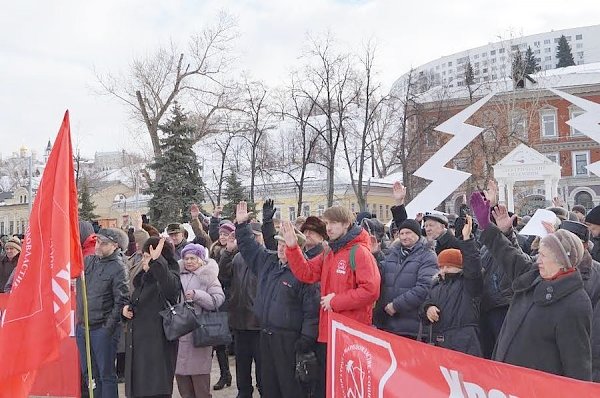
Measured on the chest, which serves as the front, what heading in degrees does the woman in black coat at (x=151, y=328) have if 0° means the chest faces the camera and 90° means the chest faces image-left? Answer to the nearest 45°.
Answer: approximately 45°

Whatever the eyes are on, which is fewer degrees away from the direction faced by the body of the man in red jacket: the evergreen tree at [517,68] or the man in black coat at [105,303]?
the man in black coat

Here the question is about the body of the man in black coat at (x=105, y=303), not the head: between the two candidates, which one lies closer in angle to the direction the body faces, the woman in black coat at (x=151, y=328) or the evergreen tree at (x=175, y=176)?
the woman in black coat

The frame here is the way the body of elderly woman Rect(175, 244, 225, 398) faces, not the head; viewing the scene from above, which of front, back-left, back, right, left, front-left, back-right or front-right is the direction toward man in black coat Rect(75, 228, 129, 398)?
front-right

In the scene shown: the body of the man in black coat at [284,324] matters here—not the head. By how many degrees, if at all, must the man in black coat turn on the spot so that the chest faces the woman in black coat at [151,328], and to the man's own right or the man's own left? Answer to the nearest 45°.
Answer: approximately 45° to the man's own right

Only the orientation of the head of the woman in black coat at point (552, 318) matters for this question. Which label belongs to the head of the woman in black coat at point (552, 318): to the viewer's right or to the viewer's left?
to the viewer's left

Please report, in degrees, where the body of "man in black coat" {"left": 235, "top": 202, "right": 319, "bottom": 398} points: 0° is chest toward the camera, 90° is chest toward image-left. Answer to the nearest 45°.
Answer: approximately 45°

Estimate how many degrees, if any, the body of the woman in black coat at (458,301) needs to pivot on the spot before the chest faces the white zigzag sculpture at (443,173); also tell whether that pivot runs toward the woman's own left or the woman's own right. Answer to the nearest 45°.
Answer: approximately 135° to the woman's own right

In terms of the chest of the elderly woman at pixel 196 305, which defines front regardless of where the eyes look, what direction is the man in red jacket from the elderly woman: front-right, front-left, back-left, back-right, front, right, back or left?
left

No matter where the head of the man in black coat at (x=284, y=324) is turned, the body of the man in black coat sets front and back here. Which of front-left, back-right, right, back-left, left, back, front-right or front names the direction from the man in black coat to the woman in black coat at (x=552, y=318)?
left

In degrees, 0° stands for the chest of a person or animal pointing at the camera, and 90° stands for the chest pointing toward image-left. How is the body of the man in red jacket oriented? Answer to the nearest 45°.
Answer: approximately 45°

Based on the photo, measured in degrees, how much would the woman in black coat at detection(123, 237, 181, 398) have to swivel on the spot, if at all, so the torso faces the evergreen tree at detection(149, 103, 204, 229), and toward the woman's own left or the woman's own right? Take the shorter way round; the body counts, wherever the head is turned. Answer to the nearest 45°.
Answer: approximately 135° to the woman's own right

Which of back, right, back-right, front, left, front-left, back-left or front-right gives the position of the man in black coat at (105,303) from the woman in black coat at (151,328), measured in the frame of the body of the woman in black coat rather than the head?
right
